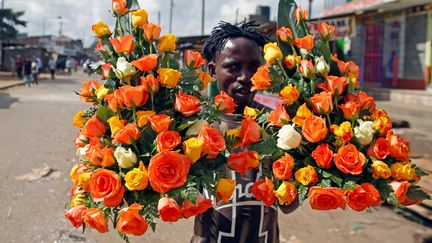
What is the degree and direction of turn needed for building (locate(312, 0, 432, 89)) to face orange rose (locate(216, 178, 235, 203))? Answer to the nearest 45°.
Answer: approximately 45° to its left

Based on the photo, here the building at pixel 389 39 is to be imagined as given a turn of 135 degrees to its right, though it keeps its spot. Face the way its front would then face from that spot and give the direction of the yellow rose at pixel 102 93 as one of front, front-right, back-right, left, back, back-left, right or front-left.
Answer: back

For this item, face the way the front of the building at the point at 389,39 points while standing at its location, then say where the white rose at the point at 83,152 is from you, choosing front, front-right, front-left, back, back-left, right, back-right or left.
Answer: front-left

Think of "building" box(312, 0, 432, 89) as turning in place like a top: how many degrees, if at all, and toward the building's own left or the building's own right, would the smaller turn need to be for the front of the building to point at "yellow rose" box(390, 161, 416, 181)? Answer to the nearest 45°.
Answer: approximately 45° to the building's own left

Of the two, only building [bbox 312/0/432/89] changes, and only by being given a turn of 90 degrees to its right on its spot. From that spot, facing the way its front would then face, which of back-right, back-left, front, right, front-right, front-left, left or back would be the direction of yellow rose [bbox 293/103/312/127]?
back-left

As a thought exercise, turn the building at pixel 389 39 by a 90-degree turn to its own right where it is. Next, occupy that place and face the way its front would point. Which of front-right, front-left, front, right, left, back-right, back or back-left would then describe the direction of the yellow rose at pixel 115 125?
back-left

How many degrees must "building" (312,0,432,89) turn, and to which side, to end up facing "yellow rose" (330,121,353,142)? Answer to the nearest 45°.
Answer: approximately 45° to its left

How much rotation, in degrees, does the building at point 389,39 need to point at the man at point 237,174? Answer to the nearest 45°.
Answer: approximately 45° to its left

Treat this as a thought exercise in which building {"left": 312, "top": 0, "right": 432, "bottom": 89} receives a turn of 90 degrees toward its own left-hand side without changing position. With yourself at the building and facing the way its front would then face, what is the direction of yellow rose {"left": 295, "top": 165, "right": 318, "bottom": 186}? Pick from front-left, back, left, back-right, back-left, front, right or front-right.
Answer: front-right

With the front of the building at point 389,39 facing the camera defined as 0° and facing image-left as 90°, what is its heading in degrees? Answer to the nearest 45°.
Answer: approximately 45°

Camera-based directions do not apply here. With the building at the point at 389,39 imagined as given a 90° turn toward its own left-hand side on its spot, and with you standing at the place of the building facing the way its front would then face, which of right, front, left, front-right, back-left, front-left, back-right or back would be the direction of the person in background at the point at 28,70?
back-right

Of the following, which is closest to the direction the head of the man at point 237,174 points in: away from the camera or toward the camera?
toward the camera

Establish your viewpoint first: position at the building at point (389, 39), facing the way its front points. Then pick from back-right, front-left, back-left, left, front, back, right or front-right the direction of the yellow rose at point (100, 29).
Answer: front-left

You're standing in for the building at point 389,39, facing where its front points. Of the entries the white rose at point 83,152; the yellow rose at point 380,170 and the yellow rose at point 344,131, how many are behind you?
0

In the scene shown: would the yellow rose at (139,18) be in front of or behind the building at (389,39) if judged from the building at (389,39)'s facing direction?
in front
